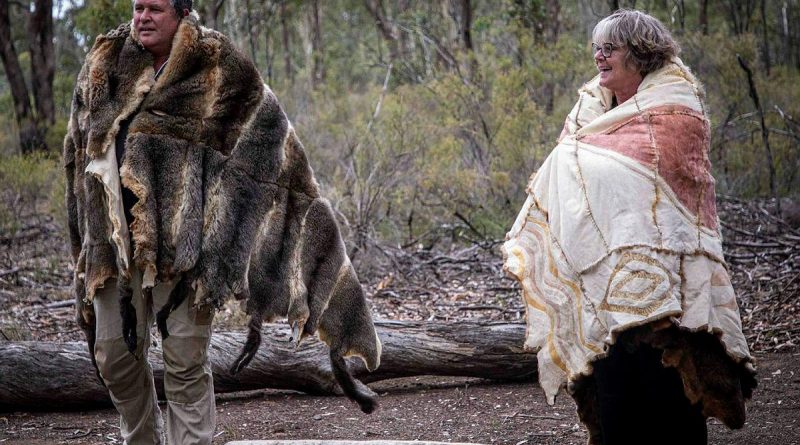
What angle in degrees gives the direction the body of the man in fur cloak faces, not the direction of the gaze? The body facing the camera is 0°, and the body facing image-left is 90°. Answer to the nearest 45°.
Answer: approximately 45°

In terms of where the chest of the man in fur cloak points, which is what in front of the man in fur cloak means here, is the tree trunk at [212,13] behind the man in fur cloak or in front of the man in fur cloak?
behind

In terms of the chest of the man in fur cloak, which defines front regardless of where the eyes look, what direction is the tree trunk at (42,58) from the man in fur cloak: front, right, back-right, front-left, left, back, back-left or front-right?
back-right

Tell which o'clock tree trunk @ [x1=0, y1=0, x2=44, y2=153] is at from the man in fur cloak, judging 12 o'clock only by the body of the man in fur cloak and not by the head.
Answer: The tree trunk is roughly at 4 o'clock from the man in fur cloak.

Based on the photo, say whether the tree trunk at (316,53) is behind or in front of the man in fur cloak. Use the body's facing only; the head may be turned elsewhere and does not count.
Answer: behind
